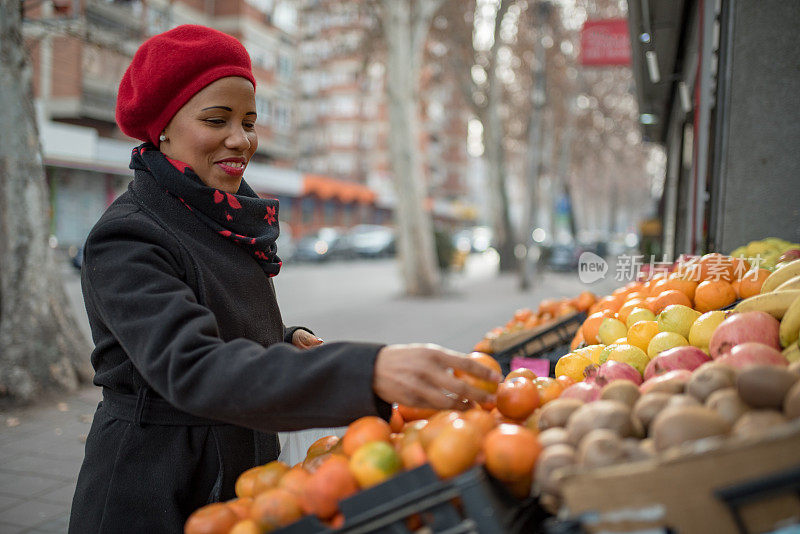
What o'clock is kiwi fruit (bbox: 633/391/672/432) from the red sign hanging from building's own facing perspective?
The kiwi fruit is roughly at 12 o'clock from the red sign hanging from building.

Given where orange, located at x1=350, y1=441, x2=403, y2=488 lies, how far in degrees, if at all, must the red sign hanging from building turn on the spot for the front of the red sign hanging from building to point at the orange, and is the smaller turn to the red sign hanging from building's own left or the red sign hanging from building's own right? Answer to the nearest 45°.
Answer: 0° — it already faces it

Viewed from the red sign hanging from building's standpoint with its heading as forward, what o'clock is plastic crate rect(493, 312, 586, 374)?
The plastic crate is roughly at 12 o'clock from the red sign hanging from building.

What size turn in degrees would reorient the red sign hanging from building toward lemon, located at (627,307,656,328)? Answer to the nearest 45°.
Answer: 0° — it already faces it

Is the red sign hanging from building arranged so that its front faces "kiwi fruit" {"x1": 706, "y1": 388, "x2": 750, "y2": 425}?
yes

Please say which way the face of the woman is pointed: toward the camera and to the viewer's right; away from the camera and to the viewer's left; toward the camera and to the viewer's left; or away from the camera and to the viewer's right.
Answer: toward the camera and to the viewer's right

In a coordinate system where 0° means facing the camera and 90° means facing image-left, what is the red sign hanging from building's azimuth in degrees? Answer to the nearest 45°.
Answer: approximately 0°

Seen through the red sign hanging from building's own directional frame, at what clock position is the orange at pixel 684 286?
The orange is roughly at 12 o'clock from the red sign hanging from building.

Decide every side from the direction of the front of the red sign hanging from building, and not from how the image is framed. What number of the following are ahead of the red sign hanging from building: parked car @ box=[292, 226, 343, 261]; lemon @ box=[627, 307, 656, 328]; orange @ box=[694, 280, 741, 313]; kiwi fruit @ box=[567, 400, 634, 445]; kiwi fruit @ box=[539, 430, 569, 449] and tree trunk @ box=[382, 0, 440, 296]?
4

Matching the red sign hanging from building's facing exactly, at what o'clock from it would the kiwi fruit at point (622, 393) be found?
The kiwi fruit is roughly at 12 o'clock from the red sign hanging from building.

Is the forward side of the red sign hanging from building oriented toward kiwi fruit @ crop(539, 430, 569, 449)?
yes

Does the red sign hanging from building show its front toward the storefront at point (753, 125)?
yes

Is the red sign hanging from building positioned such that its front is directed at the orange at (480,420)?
yes

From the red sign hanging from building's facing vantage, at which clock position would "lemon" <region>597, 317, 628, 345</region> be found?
The lemon is roughly at 12 o'clock from the red sign hanging from building.
